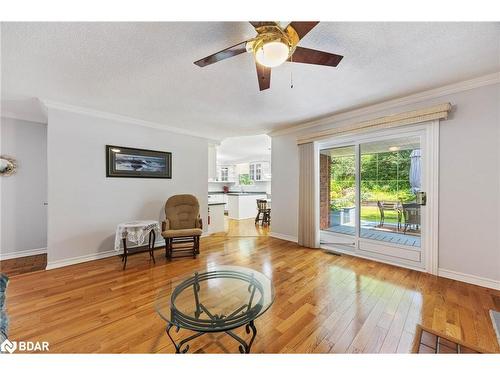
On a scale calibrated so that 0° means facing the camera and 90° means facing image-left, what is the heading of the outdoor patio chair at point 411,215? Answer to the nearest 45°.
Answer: approximately 135°

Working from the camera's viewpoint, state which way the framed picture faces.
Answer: facing the viewer and to the right of the viewer

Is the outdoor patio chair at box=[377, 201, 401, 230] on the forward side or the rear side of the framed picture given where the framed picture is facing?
on the forward side

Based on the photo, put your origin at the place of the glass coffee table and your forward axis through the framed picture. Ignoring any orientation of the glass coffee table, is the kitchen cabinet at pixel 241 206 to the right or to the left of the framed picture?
right

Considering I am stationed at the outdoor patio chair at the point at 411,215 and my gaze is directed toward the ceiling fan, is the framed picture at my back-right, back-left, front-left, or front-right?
front-right
